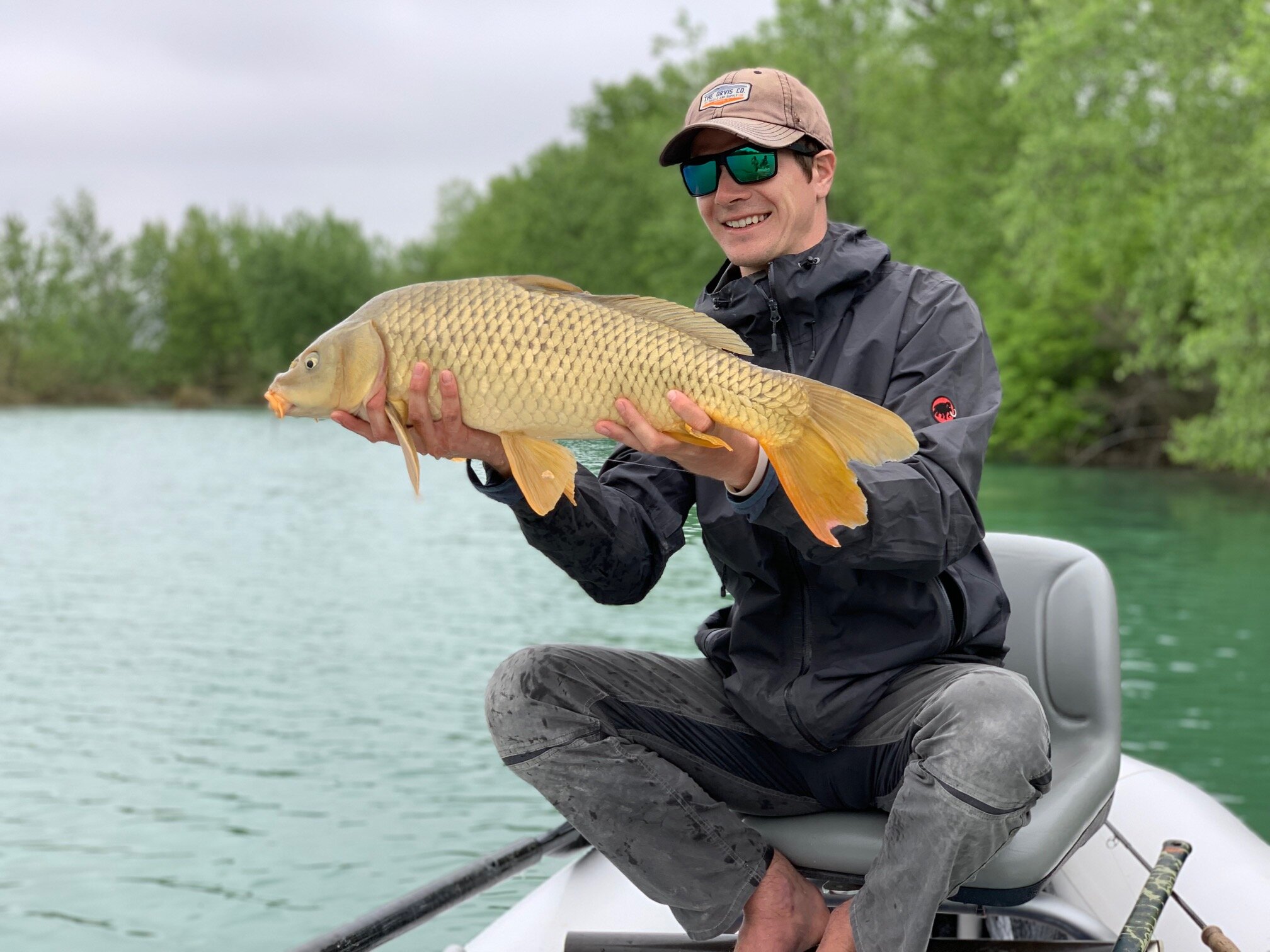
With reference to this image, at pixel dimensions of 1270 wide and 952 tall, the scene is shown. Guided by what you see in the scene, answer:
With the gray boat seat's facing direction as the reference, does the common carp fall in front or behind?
in front

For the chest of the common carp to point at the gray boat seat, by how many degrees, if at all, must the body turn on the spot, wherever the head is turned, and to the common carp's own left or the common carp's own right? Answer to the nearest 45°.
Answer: approximately 135° to the common carp's own right

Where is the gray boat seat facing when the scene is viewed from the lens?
facing the viewer and to the left of the viewer

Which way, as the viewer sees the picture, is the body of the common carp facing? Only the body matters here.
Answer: to the viewer's left
